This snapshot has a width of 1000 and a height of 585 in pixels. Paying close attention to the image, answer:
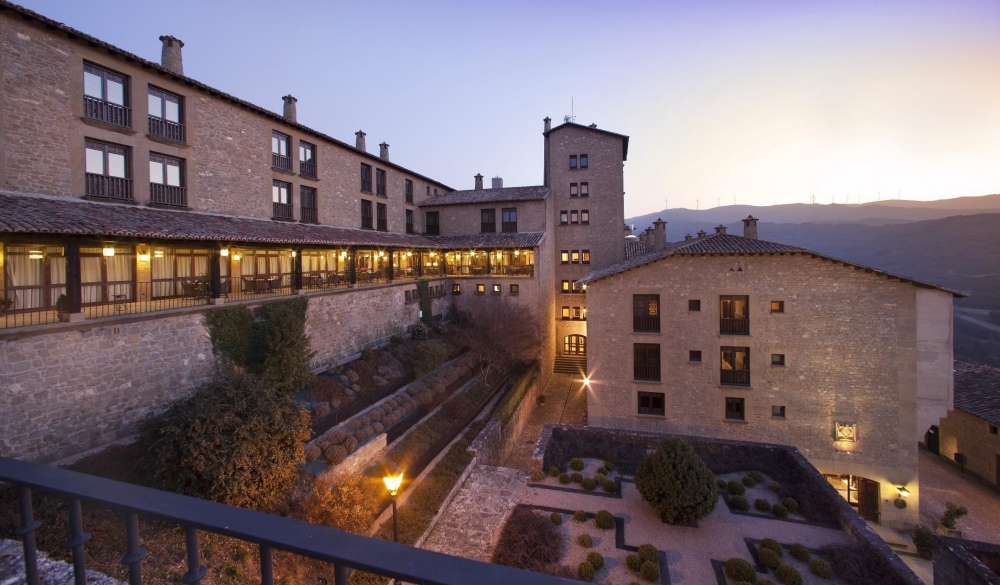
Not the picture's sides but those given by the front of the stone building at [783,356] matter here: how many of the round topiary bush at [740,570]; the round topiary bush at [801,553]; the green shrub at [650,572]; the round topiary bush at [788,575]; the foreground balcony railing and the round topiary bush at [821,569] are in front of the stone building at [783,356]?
6

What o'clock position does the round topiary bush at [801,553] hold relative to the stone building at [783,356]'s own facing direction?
The round topiary bush is roughly at 12 o'clock from the stone building.

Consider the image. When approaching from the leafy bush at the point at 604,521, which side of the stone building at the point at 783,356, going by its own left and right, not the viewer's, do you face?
front

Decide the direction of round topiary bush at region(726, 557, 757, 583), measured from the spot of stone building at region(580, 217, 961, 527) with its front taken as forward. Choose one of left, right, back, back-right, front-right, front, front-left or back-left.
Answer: front

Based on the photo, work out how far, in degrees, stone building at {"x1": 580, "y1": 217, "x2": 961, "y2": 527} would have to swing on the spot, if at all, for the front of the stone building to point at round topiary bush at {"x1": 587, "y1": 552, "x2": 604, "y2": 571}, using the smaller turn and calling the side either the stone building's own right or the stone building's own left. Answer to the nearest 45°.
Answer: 0° — it already faces it

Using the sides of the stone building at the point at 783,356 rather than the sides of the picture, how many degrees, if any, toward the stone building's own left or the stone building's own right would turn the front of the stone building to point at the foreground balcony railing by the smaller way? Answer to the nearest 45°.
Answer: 0° — it already faces it

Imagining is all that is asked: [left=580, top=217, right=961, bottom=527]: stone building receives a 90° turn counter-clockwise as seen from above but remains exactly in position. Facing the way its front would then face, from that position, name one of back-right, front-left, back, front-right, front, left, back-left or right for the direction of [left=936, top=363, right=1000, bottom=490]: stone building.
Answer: front-left

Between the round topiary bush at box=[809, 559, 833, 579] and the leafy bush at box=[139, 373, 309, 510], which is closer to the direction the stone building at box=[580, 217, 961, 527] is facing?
the round topiary bush

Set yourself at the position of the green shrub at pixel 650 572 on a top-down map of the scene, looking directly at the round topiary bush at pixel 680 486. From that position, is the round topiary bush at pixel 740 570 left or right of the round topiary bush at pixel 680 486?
right

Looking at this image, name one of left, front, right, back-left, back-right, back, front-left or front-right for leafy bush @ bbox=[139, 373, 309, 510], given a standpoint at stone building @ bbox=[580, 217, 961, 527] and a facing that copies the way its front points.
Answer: front-right

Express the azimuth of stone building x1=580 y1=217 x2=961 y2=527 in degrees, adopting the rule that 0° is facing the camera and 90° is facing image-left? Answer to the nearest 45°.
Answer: approximately 0°

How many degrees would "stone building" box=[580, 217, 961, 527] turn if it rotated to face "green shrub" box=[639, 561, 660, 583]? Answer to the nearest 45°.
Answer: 0° — it already faces it

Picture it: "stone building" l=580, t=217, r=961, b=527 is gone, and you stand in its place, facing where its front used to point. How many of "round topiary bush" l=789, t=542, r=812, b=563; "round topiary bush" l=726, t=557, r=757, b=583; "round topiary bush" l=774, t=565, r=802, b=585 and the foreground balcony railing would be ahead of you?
4

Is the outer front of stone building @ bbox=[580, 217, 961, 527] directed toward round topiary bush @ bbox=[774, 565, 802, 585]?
yes

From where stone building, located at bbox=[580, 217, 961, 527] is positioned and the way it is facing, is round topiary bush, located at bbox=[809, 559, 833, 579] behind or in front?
in front

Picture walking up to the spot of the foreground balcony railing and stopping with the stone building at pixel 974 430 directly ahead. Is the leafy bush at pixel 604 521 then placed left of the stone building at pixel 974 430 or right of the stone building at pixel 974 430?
left
